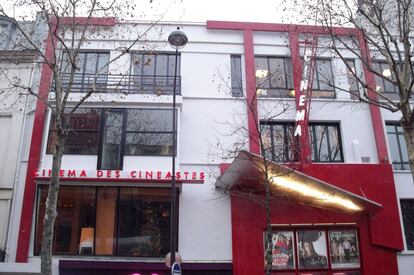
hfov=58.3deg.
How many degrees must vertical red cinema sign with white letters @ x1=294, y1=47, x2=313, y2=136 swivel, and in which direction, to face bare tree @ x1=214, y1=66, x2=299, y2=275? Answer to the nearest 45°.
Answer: approximately 45° to its right

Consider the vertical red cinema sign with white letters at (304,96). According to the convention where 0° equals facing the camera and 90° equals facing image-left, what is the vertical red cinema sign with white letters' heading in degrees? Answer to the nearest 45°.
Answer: approximately 45°

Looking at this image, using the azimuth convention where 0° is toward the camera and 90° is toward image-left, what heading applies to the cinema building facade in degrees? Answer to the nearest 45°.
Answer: approximately 0°
